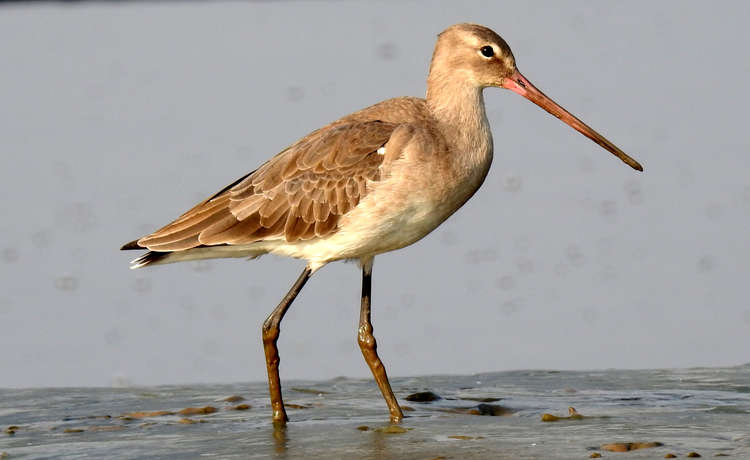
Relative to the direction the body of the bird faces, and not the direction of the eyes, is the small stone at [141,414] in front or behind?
behind

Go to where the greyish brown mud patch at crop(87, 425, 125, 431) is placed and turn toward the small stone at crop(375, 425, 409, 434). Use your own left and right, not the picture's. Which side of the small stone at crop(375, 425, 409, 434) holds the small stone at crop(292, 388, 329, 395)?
left

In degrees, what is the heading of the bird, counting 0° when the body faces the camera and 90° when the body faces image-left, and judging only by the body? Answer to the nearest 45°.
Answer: approximately 270°

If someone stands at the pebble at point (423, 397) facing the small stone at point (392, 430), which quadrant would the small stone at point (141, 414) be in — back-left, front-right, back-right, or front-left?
front-right

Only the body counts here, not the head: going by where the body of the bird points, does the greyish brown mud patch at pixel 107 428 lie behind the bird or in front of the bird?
behind

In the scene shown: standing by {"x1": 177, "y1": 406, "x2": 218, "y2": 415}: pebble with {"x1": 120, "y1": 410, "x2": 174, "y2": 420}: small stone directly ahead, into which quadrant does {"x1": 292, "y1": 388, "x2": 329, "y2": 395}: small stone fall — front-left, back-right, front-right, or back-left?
back-right
